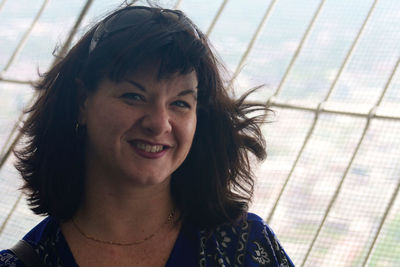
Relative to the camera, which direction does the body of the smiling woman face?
toward the camera
